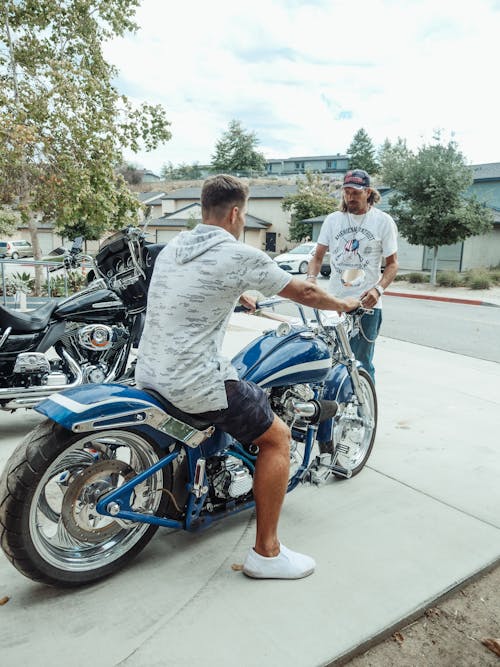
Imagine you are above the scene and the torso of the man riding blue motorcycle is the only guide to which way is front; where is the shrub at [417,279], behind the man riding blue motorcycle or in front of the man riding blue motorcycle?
in front

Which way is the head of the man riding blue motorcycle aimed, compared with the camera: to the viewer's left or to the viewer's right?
to the viewer's right

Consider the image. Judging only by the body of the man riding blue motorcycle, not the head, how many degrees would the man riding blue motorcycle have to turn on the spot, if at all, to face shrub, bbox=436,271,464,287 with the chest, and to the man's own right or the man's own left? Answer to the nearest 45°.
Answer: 0° — they already face it

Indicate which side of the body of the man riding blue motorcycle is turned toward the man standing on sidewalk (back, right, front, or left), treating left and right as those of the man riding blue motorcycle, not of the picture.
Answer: front

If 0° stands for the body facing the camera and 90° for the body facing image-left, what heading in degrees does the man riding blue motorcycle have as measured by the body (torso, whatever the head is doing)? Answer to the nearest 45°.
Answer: approximately 225°

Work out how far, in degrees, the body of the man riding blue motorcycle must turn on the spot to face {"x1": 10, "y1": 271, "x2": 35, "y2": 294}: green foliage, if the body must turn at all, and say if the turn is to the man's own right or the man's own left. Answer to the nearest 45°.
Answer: approximately 90° to the man's own left

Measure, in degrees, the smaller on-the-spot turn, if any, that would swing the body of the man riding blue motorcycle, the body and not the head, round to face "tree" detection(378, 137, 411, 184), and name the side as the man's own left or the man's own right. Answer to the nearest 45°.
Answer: approximately 45° to the man's own left

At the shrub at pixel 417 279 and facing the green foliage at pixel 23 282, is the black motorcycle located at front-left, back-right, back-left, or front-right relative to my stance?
front-left

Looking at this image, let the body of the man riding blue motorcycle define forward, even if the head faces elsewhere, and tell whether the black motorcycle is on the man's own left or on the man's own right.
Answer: on the man's own left

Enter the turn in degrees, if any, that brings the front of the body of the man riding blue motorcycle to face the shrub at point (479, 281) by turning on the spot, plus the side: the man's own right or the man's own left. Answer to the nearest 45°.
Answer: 0° — they already face it
